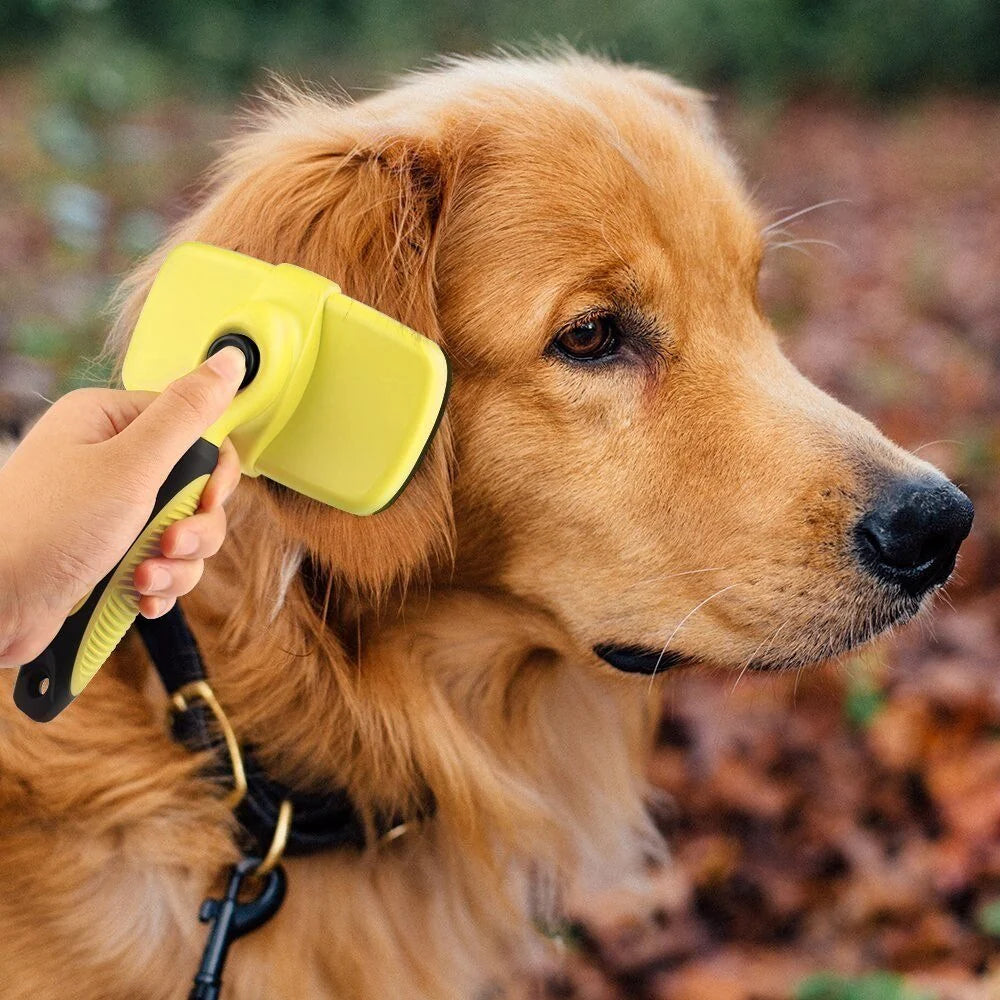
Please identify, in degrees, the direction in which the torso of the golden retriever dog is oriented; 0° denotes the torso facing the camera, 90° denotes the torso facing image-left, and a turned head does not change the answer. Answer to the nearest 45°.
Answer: approximately 270°
